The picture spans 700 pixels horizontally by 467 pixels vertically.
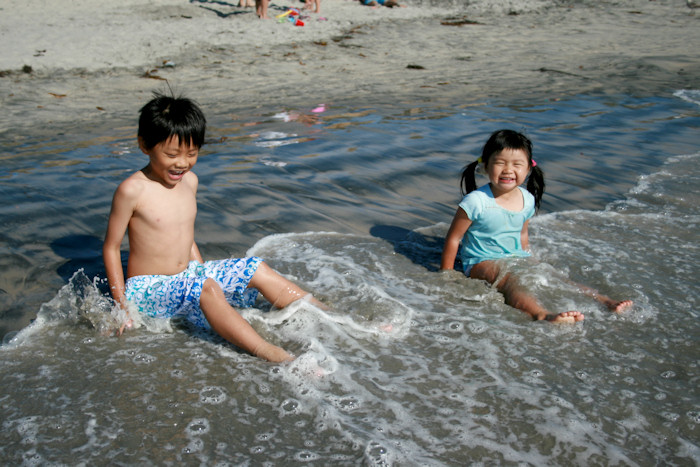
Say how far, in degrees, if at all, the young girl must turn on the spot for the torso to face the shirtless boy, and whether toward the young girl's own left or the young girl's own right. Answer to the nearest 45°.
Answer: approximately 90° to the young girl's own right

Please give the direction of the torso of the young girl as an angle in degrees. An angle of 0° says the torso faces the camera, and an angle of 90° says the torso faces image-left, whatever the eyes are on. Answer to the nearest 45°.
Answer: approximately 315°

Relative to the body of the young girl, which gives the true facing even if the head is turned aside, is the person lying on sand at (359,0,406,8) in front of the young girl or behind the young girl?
behind

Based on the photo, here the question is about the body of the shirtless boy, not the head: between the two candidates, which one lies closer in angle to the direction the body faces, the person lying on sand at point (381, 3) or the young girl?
the young girl

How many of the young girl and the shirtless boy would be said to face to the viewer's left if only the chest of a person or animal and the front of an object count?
0

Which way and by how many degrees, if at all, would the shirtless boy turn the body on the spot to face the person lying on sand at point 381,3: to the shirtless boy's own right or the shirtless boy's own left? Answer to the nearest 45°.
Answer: approximately 135° to the shirtless boy's own left

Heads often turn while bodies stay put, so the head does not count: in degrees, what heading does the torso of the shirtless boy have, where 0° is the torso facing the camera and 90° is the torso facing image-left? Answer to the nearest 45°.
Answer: approximately 315°

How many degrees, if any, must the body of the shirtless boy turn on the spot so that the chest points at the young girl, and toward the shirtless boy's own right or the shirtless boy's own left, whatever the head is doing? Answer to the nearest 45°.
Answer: approximately 45° to the shirtless boy's own left

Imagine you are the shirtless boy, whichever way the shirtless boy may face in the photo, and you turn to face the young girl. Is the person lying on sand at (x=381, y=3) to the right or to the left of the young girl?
left
